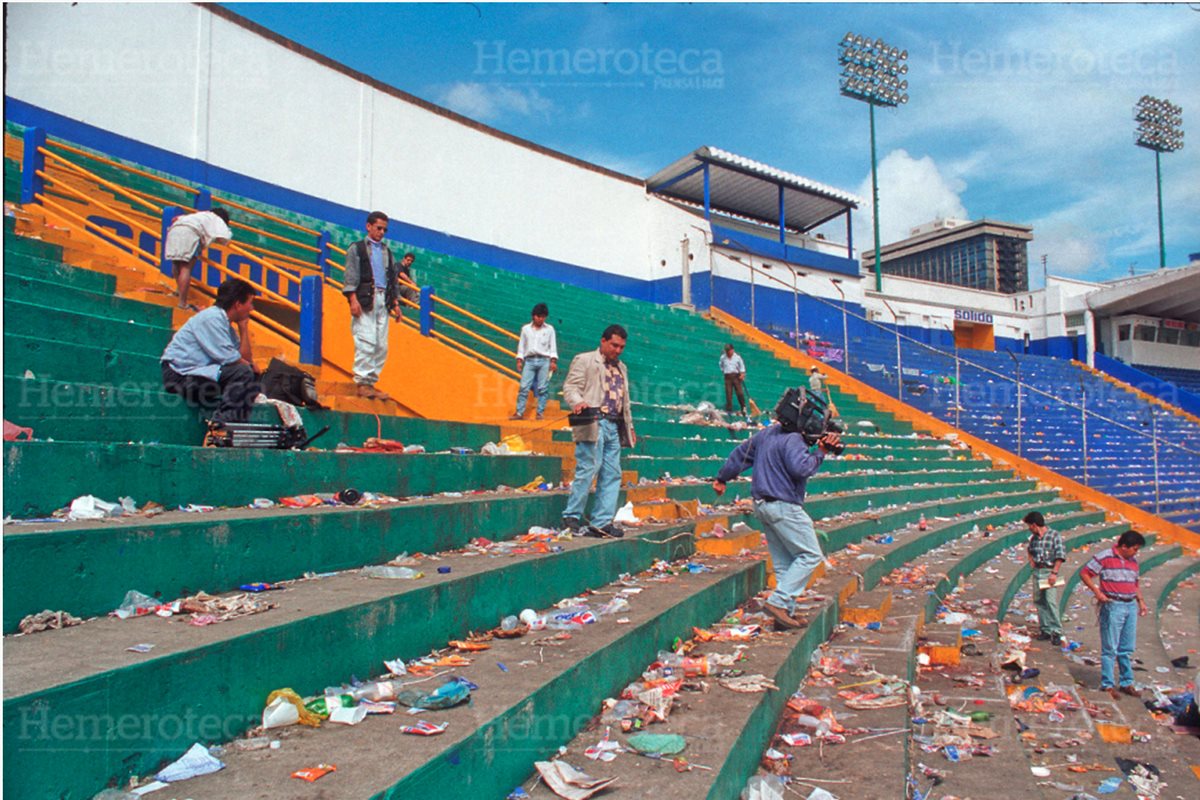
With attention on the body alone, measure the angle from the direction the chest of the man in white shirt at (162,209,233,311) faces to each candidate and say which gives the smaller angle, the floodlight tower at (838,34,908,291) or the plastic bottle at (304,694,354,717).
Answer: the floodlight tower

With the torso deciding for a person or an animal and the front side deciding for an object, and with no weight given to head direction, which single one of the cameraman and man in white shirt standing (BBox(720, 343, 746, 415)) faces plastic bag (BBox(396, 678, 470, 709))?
the man in white shirt standing

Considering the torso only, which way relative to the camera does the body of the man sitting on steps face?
to the viewer's right

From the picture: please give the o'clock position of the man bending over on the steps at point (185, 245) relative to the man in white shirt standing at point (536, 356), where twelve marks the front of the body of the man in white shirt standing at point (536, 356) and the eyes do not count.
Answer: the man bending over on the steps at point (185, 245) is roughly at 2 o'clock from the man in white shirt standing at point (536, 356).

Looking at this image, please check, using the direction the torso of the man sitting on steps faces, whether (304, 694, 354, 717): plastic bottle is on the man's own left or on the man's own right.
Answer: on the man's own right

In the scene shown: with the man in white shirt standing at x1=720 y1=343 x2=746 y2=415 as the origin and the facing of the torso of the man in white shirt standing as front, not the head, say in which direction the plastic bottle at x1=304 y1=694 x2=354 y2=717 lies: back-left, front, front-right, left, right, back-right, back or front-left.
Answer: front

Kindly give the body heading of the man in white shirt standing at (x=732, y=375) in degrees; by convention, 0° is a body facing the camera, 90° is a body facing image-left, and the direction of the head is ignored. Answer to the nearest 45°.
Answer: approximately 0°

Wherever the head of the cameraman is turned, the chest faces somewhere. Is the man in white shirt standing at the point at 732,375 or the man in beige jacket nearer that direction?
the man in white shirt standing

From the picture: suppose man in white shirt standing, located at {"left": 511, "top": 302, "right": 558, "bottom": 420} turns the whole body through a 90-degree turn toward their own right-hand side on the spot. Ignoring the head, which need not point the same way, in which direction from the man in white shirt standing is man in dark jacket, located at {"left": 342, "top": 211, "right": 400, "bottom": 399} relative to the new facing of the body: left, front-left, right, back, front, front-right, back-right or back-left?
front-left

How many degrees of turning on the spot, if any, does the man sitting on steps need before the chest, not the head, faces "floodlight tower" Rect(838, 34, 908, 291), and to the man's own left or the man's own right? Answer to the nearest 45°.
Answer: approximately 45° to the man's own left

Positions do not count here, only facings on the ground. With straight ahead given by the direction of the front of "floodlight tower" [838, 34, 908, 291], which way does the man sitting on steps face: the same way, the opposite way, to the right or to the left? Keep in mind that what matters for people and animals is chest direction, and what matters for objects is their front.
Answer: to the left

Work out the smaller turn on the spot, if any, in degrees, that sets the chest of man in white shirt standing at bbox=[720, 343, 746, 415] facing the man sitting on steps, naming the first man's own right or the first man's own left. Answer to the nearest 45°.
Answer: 0° — they already face them

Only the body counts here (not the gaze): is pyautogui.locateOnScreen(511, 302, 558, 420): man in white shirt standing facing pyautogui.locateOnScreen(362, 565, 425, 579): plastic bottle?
yes

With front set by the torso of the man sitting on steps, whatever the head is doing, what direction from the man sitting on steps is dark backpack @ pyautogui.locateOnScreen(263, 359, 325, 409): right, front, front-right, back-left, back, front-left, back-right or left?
front-left
